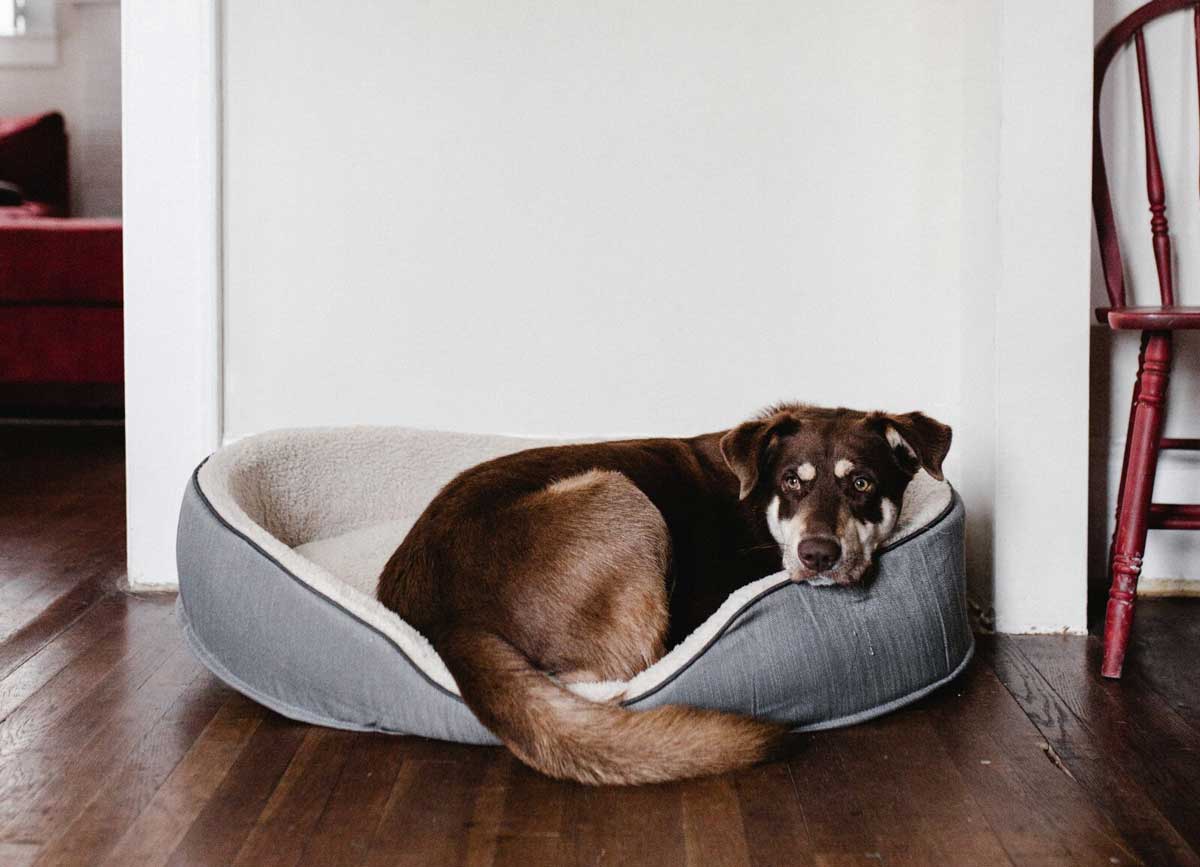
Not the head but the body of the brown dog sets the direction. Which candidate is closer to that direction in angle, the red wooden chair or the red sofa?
the red wooden chair

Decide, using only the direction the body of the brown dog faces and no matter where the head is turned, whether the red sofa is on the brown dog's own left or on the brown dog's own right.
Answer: on the brown dog's own left

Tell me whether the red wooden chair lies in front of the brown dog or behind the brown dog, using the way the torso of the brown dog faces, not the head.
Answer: in front

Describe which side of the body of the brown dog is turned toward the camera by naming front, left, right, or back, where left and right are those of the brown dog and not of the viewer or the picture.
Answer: right
